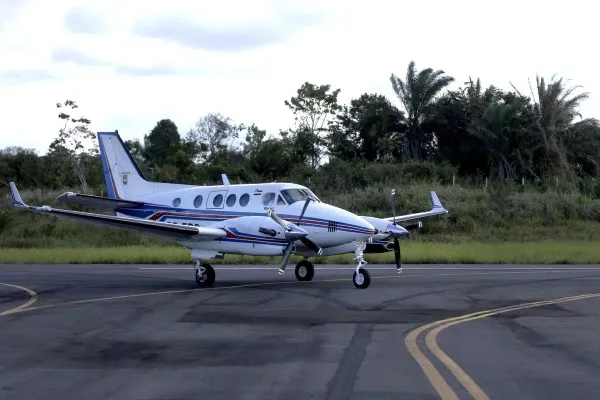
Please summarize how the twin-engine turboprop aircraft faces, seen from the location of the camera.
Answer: facing the viewer and to the right of the viewer
